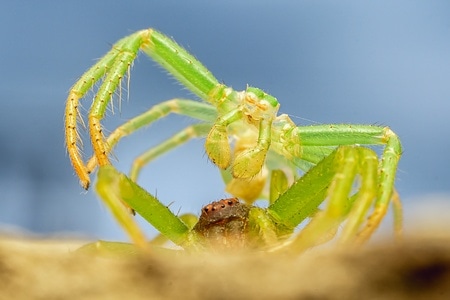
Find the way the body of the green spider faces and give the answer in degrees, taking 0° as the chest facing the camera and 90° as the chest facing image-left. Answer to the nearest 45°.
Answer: approximately 0°
